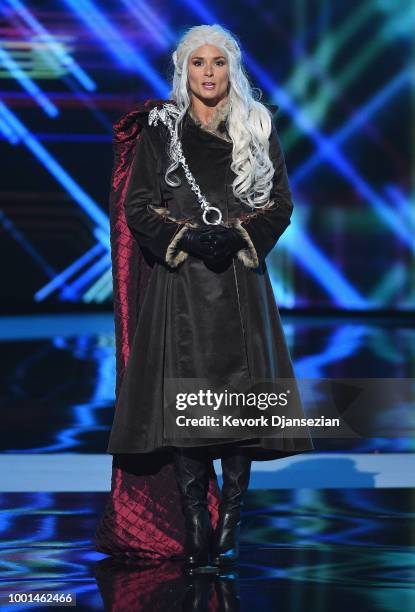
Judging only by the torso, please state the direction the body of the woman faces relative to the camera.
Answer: toward the camera
